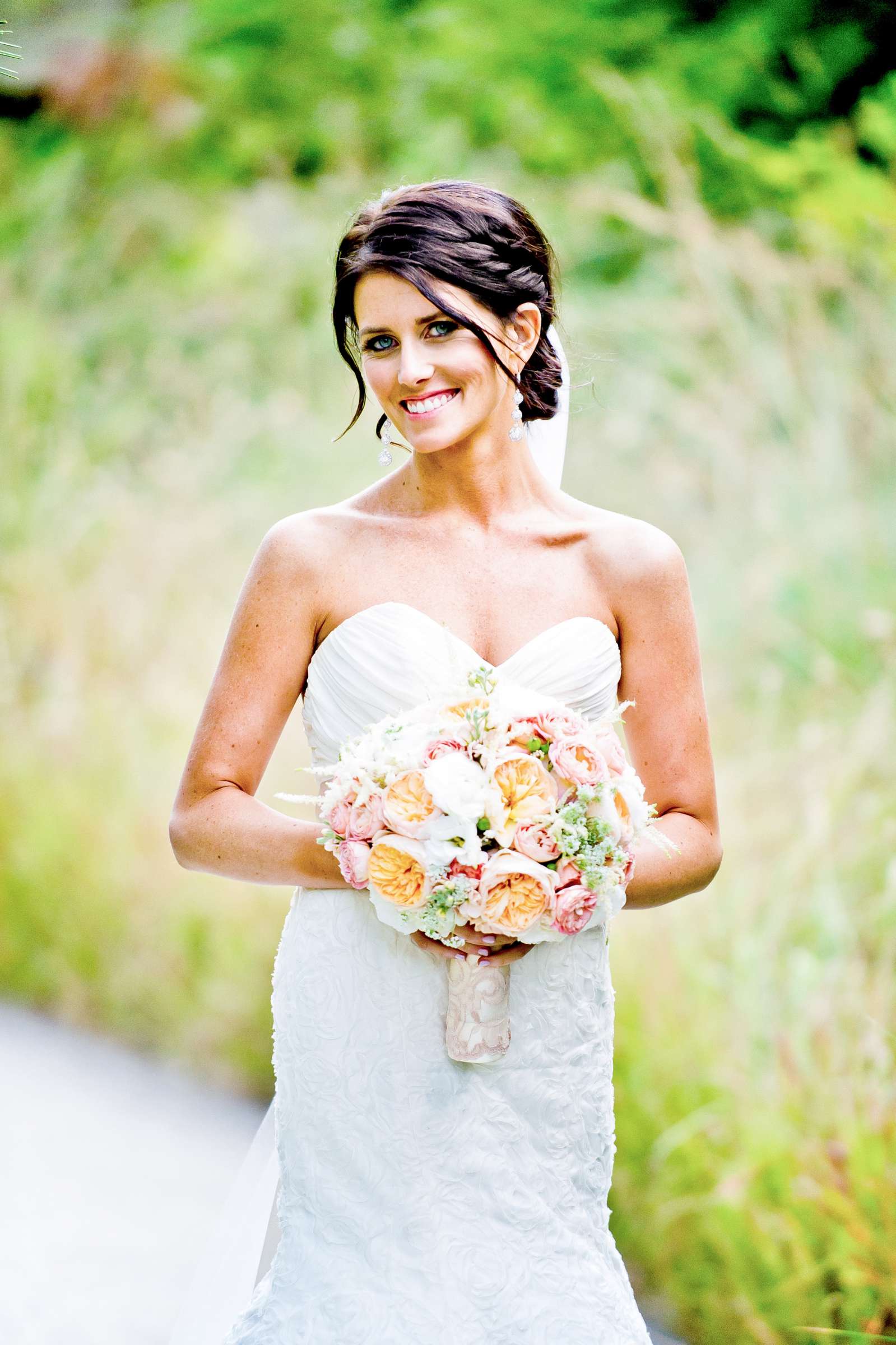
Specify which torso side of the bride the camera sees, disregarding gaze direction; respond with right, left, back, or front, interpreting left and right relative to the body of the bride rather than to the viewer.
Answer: front
